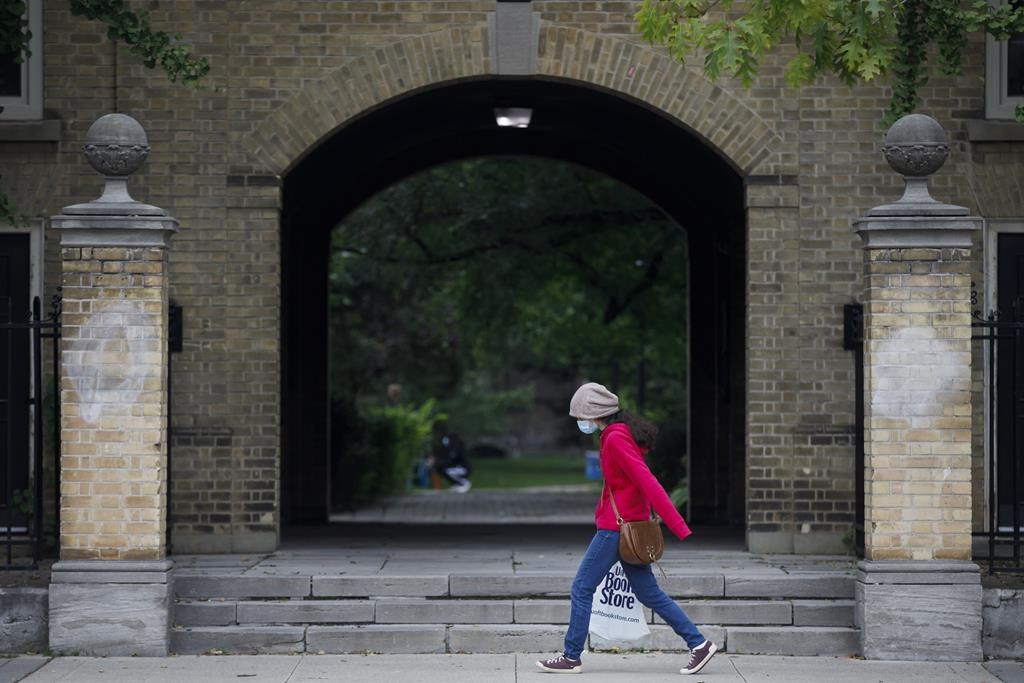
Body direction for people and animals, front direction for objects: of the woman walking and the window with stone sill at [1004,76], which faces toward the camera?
the window with stone sill

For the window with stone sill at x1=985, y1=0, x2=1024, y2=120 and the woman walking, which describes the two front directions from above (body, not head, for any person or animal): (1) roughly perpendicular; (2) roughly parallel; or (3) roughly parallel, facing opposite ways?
roughly perpendicular

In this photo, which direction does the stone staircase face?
toward the camera

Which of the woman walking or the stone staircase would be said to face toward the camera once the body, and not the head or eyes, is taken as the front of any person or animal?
the stone staircase

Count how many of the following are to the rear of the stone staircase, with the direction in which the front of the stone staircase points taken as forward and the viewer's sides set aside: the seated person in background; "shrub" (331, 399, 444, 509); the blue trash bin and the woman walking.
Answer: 3

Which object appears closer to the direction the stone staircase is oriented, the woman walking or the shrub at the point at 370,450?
the woman walking

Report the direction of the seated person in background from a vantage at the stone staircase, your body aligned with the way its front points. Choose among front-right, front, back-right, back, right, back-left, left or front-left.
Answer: back

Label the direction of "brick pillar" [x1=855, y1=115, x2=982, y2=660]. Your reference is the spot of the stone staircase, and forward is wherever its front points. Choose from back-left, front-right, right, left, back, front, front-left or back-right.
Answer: left

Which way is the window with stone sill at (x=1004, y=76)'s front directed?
toward the camera

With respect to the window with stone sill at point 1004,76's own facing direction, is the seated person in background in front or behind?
behind

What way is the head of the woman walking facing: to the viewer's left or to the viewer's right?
to the viewer's left
